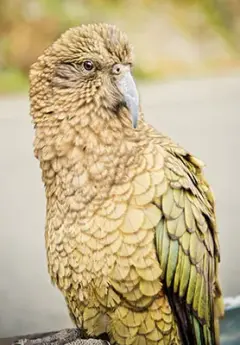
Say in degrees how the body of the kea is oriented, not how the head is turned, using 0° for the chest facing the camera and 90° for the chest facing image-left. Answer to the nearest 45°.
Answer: approximately 45°
